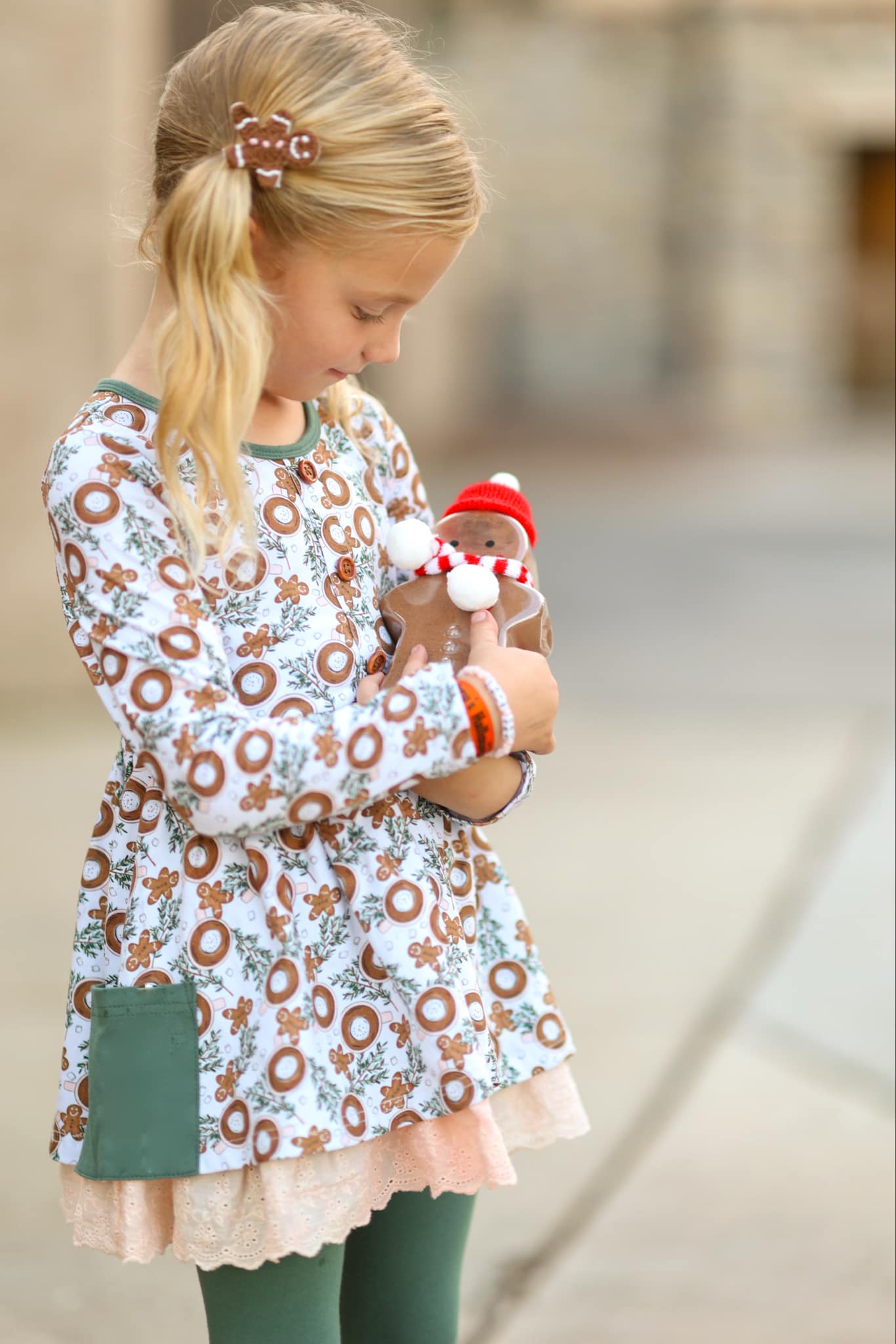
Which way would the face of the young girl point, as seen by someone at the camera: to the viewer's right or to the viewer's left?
to the viewer's right

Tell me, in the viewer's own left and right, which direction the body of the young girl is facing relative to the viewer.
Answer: facing the viewer and to the right of the viewer
